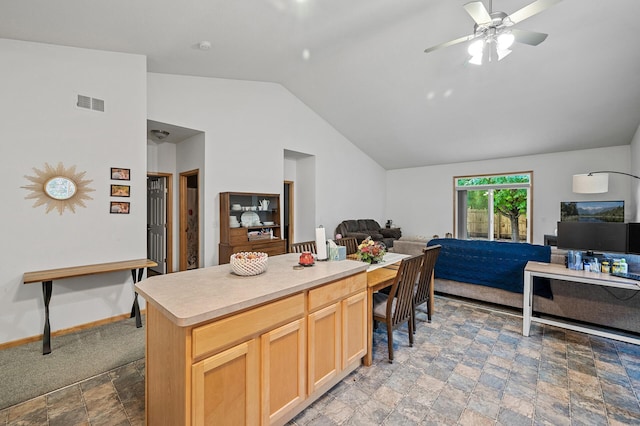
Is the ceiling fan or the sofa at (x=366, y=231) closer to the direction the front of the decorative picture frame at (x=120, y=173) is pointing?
the ceiling fan

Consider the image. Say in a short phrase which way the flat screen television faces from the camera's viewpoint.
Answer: facing the viewer

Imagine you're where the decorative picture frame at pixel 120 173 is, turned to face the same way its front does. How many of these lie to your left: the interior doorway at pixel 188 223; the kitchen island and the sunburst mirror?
1

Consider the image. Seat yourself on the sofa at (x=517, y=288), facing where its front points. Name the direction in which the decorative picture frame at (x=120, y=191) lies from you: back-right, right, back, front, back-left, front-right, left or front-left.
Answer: back

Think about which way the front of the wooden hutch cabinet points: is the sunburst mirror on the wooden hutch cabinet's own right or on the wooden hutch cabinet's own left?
on the wooden hutch cabinet's own right

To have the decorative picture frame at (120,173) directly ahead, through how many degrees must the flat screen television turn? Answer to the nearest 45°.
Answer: approximately 45° to its right

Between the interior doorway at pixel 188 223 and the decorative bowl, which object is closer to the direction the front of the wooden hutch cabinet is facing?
the decorative bowl

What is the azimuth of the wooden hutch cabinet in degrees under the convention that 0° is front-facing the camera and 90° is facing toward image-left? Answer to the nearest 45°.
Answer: approximately 315°

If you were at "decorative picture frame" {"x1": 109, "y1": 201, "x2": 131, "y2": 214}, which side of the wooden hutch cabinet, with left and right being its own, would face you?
right

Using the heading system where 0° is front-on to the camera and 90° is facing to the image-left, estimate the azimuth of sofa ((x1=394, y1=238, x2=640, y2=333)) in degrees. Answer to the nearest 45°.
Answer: approximately 225°
